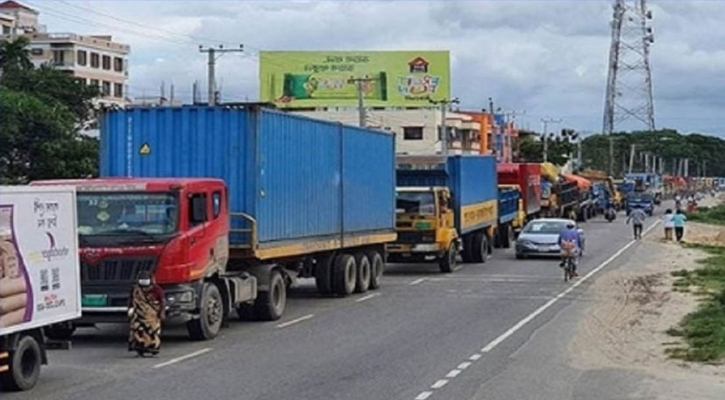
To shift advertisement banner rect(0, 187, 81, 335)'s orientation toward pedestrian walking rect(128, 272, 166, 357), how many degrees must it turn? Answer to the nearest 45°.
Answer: approximately 90° to its left

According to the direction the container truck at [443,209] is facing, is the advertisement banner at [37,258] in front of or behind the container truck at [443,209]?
in front

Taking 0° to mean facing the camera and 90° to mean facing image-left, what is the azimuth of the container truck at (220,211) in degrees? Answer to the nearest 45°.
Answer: approximately 45°

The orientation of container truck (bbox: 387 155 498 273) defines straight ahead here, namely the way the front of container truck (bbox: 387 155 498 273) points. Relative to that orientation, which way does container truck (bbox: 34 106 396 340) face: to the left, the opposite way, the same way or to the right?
the same way

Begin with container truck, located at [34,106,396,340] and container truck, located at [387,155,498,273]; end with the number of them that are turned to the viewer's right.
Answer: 0

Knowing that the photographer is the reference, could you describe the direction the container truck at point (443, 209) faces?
facing the viewer and to the left of the viewer

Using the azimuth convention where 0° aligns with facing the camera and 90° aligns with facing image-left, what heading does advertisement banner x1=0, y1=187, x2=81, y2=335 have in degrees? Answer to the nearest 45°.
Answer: approximately 315°

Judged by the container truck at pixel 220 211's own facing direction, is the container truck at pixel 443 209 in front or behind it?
behind

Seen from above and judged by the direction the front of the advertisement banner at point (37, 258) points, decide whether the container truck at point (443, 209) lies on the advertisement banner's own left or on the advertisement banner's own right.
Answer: on the advertisement banner's own left

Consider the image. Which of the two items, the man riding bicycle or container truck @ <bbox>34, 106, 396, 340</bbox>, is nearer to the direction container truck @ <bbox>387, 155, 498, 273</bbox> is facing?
the container truck
